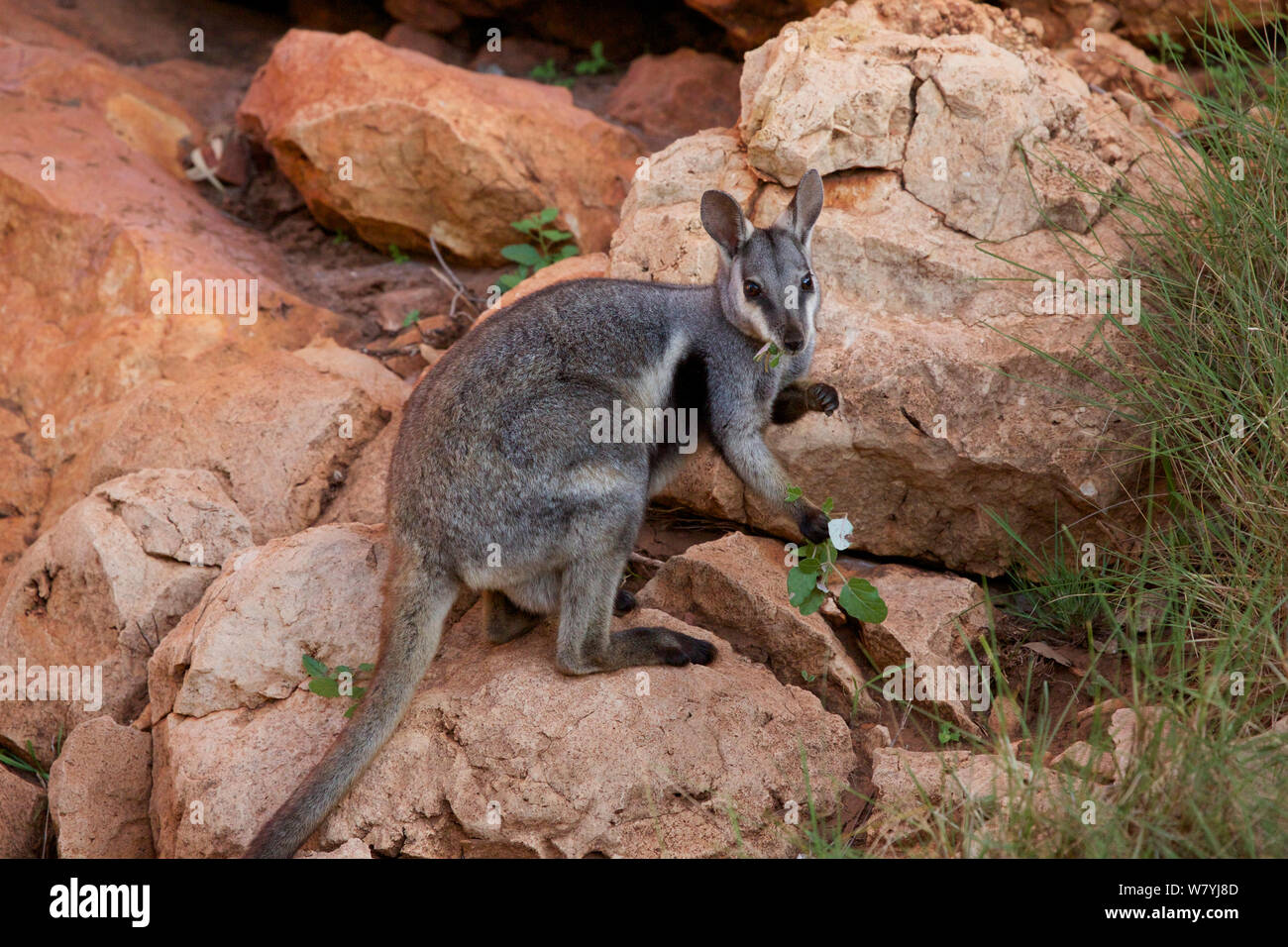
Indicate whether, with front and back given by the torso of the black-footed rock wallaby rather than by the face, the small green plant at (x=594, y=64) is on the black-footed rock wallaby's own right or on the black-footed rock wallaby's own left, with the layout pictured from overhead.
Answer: on the black-footed rock wallaby's own left

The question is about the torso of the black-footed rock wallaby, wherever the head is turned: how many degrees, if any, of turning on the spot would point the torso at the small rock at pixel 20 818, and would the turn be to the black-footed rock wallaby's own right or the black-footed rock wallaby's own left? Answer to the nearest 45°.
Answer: approximately 180°

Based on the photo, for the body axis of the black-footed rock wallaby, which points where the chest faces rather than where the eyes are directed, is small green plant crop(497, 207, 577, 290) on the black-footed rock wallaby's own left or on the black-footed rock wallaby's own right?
on the black-footed rock wallaby's own left

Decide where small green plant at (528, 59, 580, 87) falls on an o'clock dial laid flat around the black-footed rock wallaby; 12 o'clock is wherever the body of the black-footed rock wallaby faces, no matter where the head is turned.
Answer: The small green plant is roughly at 9 o'clock from the black-footed rock wallaby.

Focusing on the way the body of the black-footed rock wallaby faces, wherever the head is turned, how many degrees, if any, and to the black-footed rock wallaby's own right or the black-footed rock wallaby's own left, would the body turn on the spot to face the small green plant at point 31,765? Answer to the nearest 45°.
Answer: approximately 180°

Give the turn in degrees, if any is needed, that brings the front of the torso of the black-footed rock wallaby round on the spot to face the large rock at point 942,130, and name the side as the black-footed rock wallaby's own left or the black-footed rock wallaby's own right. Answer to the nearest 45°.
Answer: approximately 45° to the black-footed rock wallaby's own left

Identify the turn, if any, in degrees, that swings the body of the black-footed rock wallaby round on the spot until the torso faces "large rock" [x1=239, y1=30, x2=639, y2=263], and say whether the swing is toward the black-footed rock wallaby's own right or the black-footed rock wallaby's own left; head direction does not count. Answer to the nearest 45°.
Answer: approximately 90° to the black-footed rock wallaby's own left

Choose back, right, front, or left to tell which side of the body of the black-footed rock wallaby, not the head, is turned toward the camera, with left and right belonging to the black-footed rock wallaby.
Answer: right
